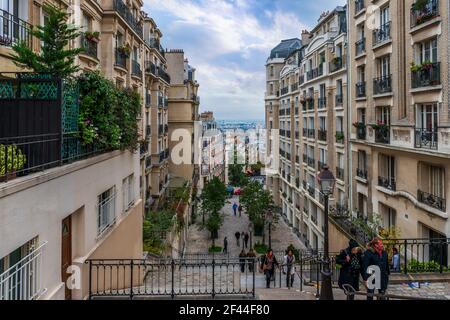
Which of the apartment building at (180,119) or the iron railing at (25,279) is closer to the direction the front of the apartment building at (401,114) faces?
the iron railing

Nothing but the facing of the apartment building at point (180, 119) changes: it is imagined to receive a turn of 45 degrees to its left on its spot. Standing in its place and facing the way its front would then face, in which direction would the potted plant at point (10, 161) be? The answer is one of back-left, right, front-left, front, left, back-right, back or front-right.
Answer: back-right

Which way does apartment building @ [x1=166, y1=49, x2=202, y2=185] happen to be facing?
to the viewer's right

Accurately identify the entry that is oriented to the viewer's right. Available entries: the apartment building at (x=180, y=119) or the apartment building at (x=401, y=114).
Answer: the apartment building at (x=180, y=119)

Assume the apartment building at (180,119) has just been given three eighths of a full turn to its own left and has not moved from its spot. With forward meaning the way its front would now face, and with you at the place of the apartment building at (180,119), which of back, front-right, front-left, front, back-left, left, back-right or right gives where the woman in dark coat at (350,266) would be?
back-left

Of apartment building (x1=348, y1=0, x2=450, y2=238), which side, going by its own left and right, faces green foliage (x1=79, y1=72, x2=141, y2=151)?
front

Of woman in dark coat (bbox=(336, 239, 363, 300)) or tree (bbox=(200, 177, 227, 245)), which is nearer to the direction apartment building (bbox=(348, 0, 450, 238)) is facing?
the woman in dark coat

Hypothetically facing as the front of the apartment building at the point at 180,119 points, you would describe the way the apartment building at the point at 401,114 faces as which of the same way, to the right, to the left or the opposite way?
the opposite way

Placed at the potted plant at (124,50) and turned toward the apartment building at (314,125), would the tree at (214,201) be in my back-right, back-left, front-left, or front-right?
front-left

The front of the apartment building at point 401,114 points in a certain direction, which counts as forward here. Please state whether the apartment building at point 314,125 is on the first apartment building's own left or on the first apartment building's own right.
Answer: on the first apartment building's own right

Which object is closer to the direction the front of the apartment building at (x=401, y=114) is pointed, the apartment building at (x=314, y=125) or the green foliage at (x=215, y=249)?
the green foliage

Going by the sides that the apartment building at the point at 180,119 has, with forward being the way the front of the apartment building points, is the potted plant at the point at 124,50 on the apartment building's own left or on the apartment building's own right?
on the apartment building's own right

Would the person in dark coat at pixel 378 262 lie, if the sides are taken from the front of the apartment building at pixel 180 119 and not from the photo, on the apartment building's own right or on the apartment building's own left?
on the apartment building's own right

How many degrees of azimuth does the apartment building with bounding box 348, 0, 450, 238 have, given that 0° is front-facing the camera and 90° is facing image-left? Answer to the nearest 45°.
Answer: approximately 45°

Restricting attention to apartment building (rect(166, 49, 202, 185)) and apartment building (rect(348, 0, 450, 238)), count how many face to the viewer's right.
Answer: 1
